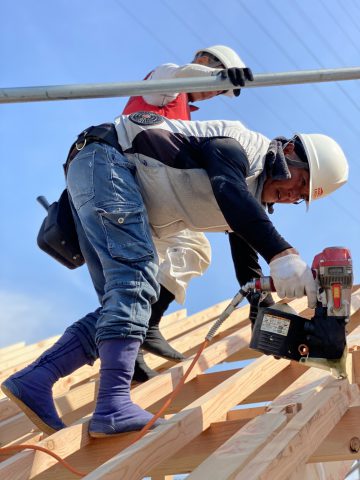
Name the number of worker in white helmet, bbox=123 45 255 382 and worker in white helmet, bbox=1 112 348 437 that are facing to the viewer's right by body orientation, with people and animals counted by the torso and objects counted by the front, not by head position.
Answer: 2

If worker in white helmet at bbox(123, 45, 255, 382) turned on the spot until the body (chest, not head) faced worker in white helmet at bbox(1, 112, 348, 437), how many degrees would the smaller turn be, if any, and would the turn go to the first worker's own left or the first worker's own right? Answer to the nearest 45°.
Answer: approximately 90° to the first worker's own right

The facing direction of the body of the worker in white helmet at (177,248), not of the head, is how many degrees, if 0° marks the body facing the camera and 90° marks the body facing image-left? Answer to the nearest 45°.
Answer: approximately 270°

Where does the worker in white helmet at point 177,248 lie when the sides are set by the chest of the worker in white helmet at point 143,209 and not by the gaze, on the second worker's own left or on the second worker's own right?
on the second worker's own left

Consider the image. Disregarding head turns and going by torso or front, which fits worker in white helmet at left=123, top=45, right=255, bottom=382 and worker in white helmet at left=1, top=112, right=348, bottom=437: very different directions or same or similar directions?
same or similar directions

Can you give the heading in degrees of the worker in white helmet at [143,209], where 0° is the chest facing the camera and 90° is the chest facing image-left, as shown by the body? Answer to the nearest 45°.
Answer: approximately 270°

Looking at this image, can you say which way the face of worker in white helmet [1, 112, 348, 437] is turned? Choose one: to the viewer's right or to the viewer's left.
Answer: to the viewer's right
